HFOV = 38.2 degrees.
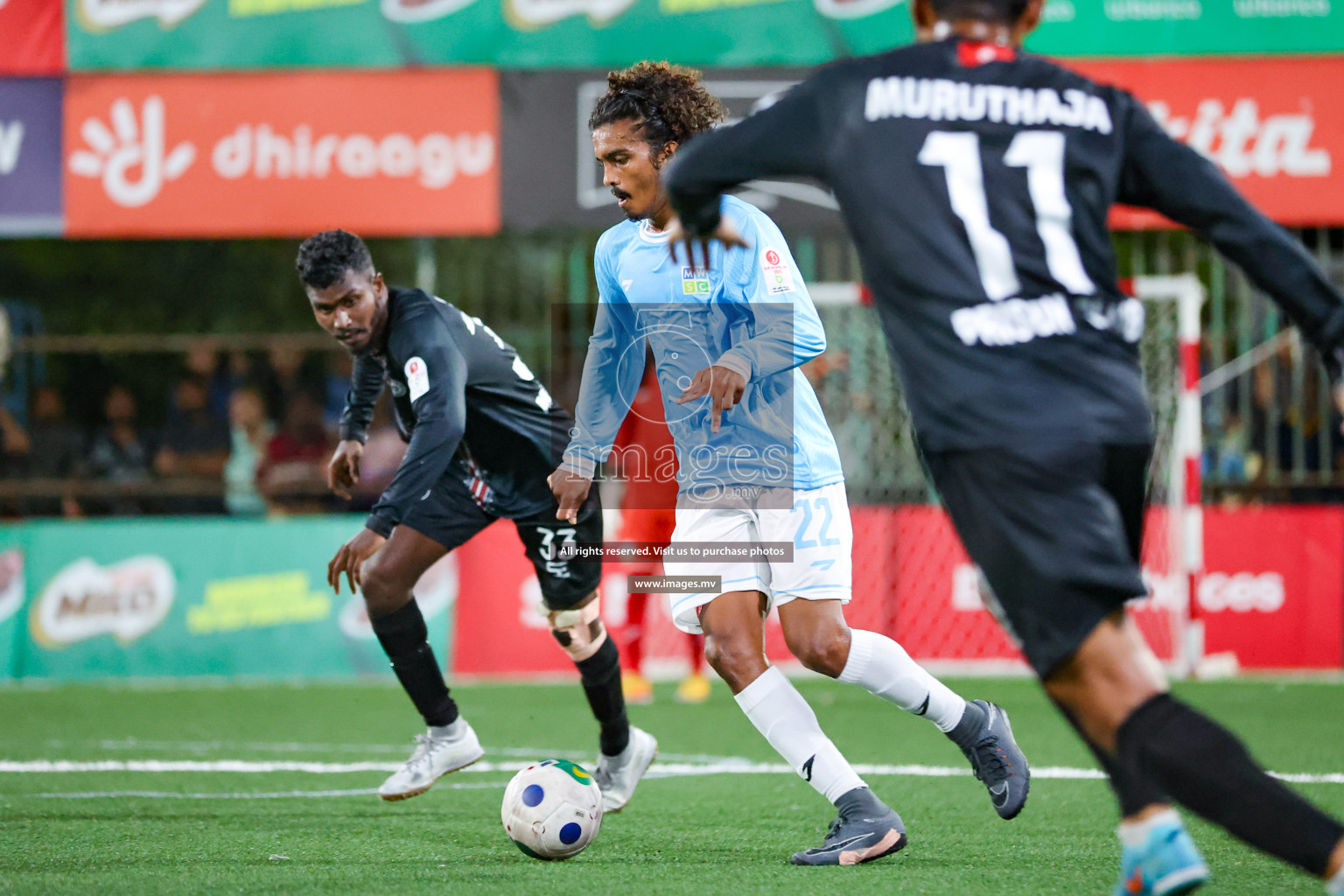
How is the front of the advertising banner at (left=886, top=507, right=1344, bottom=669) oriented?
toward the camera

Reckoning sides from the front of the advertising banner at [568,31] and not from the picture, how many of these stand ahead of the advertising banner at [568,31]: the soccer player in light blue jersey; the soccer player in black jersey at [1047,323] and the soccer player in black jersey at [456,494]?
3

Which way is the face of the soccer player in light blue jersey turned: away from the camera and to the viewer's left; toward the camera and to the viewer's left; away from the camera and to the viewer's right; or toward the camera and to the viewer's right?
toward the camera and to the viewer's left

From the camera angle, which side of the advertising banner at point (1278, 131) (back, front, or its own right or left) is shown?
front

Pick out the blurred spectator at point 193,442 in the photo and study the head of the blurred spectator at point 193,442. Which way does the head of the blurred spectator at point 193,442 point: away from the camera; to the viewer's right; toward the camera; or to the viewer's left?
toward the camera

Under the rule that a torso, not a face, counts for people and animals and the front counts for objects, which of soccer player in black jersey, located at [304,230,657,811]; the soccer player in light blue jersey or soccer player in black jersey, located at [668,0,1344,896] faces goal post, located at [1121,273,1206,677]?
soccer player in black jersey, located at [668,0,1344,896]

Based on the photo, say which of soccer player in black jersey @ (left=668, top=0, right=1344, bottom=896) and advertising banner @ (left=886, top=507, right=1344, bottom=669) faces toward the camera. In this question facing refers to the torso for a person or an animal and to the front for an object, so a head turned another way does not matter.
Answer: the advertising banner

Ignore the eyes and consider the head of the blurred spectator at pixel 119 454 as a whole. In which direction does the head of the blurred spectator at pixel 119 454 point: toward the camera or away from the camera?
toward the camera

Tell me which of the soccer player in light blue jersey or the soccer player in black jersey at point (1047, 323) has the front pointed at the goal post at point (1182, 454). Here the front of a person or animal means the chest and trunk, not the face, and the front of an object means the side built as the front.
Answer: the soccer player in black jersey

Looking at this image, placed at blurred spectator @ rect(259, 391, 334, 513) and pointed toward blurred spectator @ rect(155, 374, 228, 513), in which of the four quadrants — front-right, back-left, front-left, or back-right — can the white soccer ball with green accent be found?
back-left

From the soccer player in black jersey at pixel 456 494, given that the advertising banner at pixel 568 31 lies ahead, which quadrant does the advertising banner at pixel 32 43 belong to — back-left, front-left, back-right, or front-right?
front-left

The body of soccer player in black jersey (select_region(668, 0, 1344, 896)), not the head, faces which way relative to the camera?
away from the camera

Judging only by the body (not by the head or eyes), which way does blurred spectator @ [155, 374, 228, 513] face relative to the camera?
toward the camera
